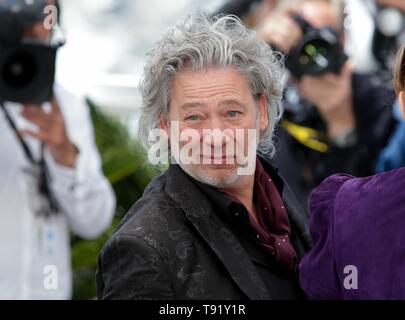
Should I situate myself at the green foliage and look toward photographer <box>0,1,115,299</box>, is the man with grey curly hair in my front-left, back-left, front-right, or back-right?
front-left

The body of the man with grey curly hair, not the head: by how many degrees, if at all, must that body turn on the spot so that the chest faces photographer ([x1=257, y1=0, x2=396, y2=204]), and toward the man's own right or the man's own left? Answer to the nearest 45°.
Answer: approximately 135° to the man's own left

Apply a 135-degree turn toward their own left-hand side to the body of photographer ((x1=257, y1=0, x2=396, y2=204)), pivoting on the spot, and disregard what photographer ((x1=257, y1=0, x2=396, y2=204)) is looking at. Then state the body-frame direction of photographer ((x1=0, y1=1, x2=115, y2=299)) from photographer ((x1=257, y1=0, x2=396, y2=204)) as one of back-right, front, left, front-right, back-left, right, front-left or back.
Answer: back

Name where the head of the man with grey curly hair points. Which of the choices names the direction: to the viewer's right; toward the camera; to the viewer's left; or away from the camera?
toward the camera

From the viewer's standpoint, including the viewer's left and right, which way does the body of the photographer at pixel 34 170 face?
facing the viewer

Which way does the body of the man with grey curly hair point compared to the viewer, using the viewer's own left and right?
facing the viewer and to the right of the viewer

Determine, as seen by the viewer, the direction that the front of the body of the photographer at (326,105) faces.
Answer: toward the camera

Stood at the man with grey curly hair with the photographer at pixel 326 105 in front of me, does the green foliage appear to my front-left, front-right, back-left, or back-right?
front-left

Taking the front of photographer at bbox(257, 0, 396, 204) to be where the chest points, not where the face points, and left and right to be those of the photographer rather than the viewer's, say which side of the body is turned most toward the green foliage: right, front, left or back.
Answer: right

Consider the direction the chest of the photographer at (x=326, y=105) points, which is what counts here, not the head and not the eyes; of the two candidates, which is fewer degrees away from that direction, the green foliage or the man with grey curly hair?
the man with grey curly hair
